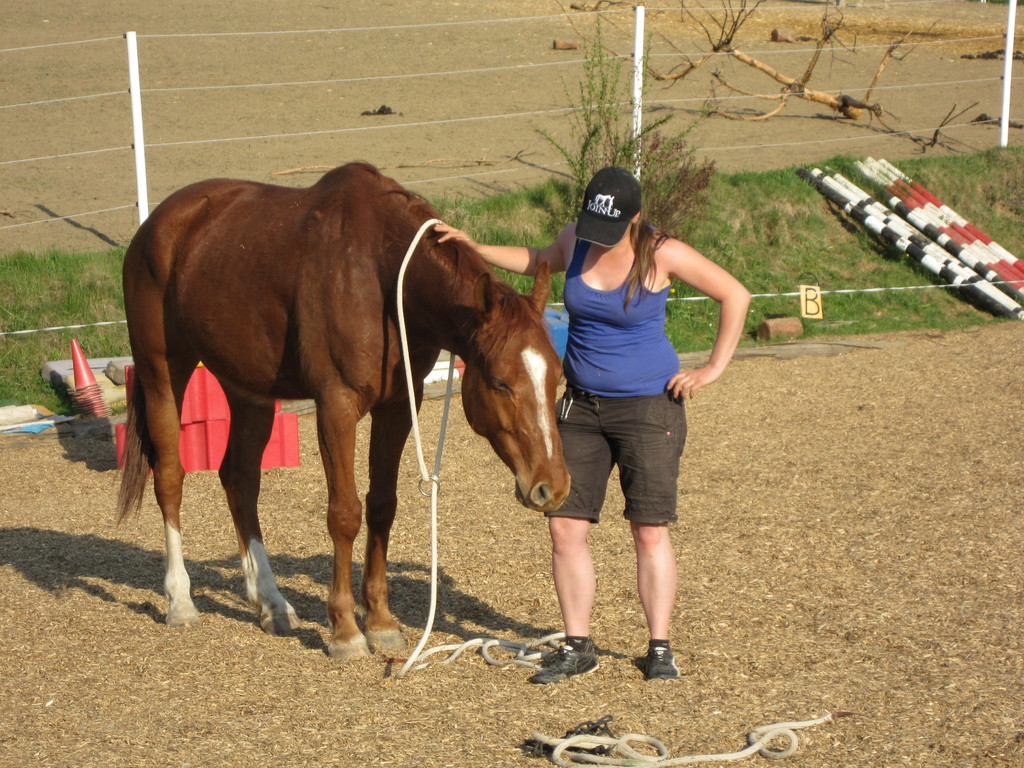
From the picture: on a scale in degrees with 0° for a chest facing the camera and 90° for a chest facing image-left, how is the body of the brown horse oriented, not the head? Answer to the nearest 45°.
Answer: approximately 315°

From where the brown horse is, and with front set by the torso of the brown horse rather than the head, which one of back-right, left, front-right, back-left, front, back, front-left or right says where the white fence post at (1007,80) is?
left

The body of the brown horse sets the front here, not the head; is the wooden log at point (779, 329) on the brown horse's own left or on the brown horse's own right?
on the brown horse's own left

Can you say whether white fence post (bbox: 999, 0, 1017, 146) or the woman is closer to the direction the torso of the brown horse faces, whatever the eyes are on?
the woman

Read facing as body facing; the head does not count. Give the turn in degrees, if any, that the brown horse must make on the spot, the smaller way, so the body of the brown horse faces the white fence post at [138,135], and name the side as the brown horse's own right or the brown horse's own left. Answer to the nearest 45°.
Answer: approximately 135° to the brown horse's own left

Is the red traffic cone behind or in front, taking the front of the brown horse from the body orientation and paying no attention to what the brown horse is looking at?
behind

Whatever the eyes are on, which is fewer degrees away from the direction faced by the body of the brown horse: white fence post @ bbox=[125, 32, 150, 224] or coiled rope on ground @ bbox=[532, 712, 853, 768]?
the coiled rope on ground
